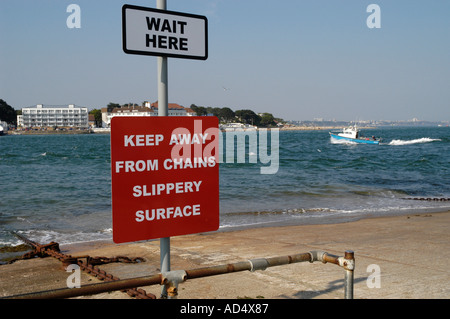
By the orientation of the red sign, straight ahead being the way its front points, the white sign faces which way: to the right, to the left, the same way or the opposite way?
the same way

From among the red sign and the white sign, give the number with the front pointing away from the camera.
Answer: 0

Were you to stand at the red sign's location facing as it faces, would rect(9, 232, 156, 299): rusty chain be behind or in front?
behind

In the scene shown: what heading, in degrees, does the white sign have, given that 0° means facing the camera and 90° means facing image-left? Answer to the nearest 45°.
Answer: approximately 315°

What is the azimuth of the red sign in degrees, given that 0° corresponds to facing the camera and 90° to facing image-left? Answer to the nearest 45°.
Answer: approximately 315°
